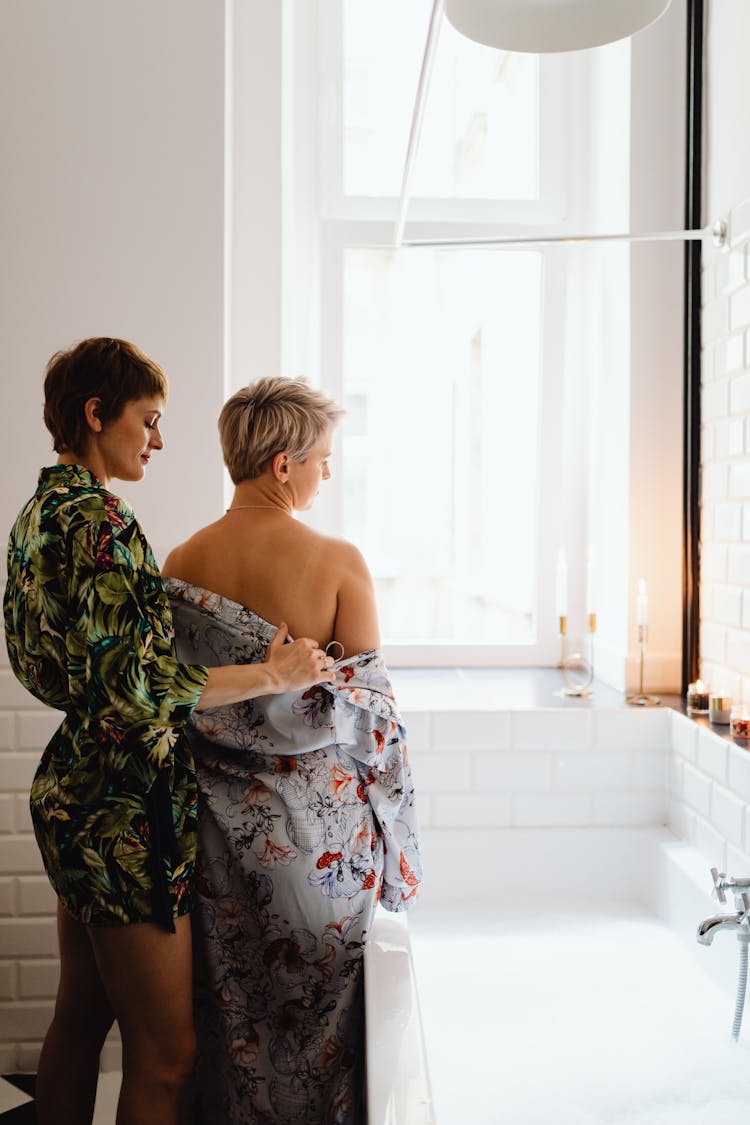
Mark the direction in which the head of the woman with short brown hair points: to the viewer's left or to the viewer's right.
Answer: to the viewer's right

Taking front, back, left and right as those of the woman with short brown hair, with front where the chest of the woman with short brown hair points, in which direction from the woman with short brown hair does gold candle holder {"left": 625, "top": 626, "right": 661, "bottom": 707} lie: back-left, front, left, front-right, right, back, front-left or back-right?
front-left

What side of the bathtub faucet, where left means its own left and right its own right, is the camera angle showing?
left

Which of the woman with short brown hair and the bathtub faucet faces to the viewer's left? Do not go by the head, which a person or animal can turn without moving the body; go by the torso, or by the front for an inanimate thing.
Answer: the bathtub faucet

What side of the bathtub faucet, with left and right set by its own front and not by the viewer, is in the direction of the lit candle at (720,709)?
right

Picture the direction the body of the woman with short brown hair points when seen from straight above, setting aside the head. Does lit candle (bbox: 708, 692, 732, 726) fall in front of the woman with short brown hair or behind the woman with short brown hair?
in front

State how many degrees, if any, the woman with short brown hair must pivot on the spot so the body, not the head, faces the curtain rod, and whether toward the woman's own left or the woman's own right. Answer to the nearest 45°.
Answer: approximately 45° to the woman's own left

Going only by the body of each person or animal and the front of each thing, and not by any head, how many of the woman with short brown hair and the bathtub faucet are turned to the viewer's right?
1

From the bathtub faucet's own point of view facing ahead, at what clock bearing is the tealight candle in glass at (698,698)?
The tealight candle in glass is roughly at 3 o'clock from the bathtub faucet.

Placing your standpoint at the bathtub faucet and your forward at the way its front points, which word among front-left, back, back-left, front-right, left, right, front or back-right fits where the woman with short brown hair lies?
front-left

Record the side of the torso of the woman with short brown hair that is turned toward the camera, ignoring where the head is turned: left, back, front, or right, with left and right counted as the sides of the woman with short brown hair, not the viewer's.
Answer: right
